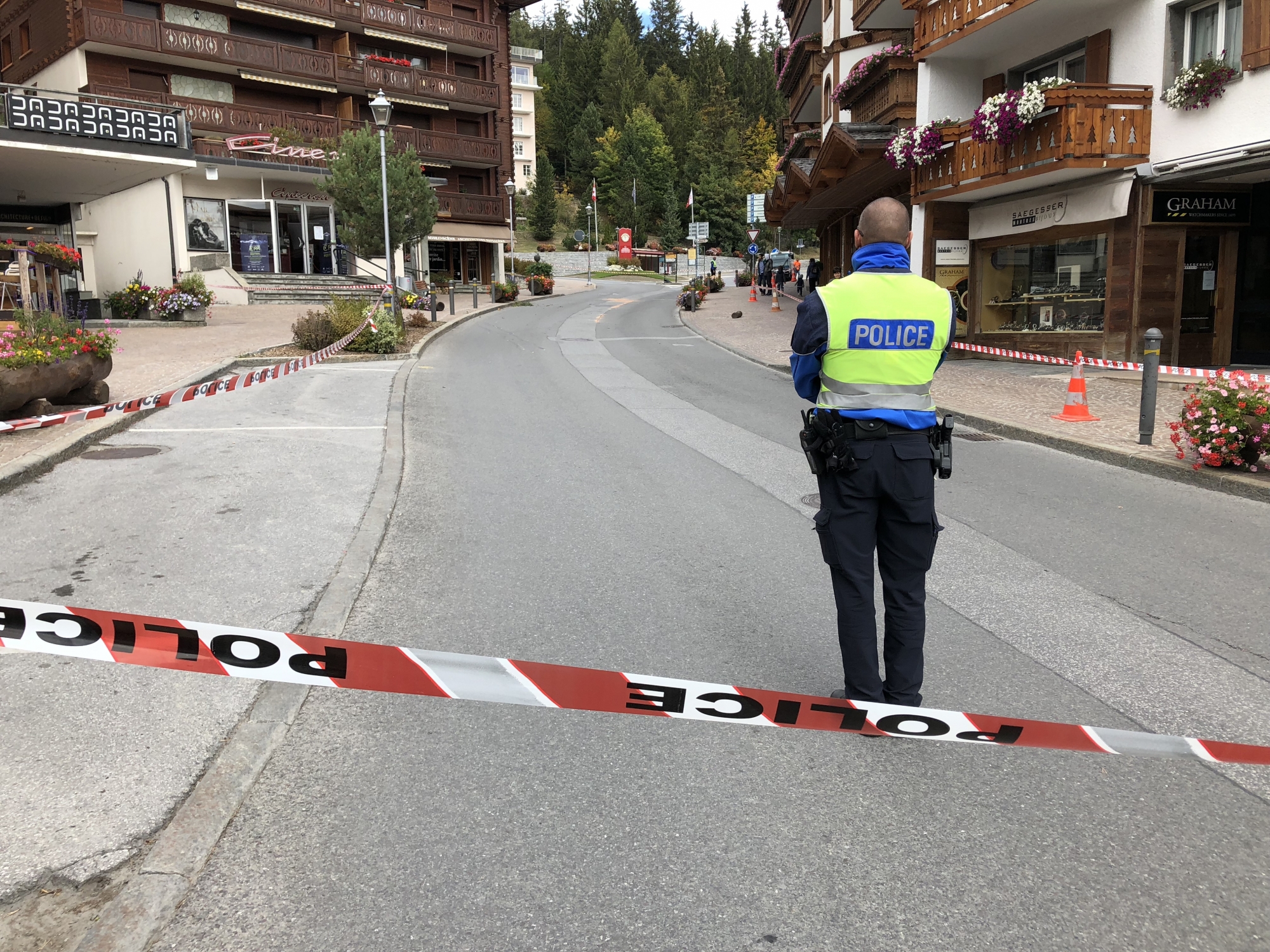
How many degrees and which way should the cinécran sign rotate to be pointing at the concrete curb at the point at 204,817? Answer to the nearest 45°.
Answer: approximately 45° to its right

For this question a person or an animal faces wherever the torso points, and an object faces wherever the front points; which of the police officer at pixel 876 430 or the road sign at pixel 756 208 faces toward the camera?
the road sign

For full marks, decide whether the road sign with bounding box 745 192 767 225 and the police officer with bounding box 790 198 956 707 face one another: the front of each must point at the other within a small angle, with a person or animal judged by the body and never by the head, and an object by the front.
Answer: yes

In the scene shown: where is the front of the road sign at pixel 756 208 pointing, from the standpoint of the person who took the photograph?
facing the viewer

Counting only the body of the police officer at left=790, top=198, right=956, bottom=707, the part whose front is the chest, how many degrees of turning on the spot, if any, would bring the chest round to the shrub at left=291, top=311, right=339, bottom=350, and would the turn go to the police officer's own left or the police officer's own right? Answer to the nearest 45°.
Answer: approximately 45° to the police officer's own left

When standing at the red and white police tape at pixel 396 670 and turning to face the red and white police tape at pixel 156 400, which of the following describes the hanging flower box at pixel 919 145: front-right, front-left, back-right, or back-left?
front-right

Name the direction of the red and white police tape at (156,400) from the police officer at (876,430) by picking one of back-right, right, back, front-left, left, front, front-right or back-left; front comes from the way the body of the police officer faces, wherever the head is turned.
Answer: front-left

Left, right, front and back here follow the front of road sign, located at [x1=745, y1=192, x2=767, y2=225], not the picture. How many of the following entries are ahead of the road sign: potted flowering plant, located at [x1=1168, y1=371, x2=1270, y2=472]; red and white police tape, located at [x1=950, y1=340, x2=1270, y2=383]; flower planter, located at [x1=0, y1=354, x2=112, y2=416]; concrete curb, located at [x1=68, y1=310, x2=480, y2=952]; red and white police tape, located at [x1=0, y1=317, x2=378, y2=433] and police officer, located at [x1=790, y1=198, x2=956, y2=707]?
6

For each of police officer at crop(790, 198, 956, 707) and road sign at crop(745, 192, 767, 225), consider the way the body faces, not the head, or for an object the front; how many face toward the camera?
1

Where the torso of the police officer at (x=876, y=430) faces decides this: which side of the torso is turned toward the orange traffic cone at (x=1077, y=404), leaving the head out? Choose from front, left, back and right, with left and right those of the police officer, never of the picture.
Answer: front

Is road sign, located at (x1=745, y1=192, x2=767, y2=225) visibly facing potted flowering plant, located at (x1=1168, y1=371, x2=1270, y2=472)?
yes

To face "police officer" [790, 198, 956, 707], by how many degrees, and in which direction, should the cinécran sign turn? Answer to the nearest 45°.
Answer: approximately 45° to its right

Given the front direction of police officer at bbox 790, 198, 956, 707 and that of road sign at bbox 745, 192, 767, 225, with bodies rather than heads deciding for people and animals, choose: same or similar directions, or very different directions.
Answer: very different directions

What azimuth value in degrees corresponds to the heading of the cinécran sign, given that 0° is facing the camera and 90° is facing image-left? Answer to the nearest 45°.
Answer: approximately 315°

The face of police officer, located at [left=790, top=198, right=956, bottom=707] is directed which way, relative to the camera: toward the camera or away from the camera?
away from the camera

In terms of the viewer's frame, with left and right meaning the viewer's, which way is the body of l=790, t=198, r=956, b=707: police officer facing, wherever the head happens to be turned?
facing away from the viewer

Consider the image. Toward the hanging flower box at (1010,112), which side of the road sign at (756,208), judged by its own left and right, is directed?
front

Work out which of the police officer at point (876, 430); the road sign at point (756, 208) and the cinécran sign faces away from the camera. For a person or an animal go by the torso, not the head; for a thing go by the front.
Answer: the police officer
